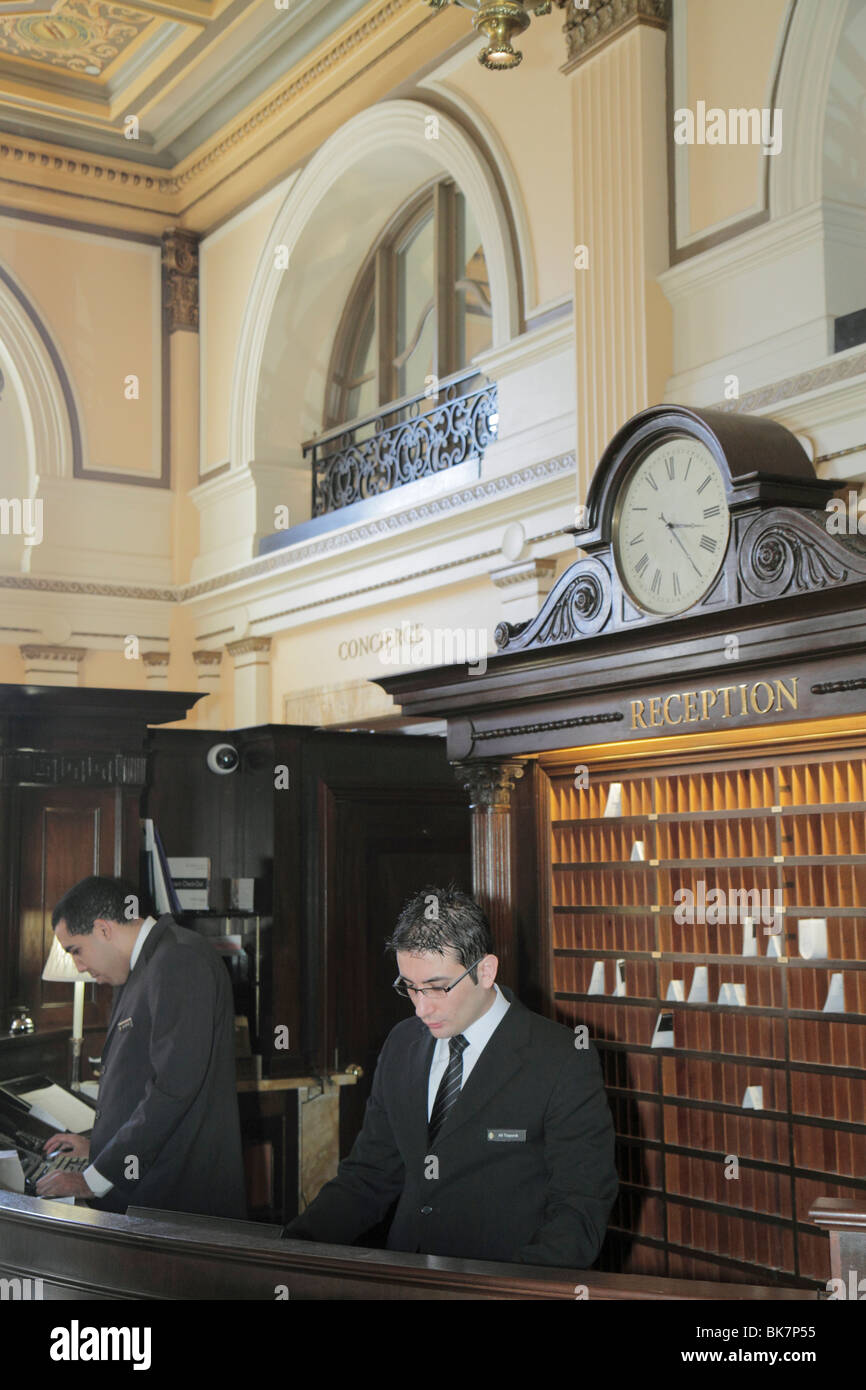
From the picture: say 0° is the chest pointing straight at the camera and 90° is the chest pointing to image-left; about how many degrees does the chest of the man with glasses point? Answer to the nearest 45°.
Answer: approximately 45°

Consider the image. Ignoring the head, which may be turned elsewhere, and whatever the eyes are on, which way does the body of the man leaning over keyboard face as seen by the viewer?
to the viewer's left

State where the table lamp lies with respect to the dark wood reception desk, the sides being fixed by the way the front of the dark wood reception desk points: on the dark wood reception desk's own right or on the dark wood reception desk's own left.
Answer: on the dark wood reception desk's own right

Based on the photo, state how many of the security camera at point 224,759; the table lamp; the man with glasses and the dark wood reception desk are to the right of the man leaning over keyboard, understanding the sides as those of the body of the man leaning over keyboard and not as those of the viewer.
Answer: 2

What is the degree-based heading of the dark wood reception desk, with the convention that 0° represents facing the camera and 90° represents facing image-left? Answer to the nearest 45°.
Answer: approximately 45°

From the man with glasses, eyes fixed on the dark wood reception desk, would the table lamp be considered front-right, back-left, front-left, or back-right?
back-right

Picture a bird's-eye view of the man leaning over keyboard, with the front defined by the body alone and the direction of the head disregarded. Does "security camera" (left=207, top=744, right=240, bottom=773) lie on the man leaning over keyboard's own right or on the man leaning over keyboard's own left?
on the man leaning over keyboard's own right

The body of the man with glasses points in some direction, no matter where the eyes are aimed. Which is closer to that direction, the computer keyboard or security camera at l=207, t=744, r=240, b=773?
the computer keyboard

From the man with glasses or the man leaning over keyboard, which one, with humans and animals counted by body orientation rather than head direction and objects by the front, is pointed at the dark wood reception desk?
the man with glasses

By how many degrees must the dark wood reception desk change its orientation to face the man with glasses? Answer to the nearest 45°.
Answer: approximately 180°
